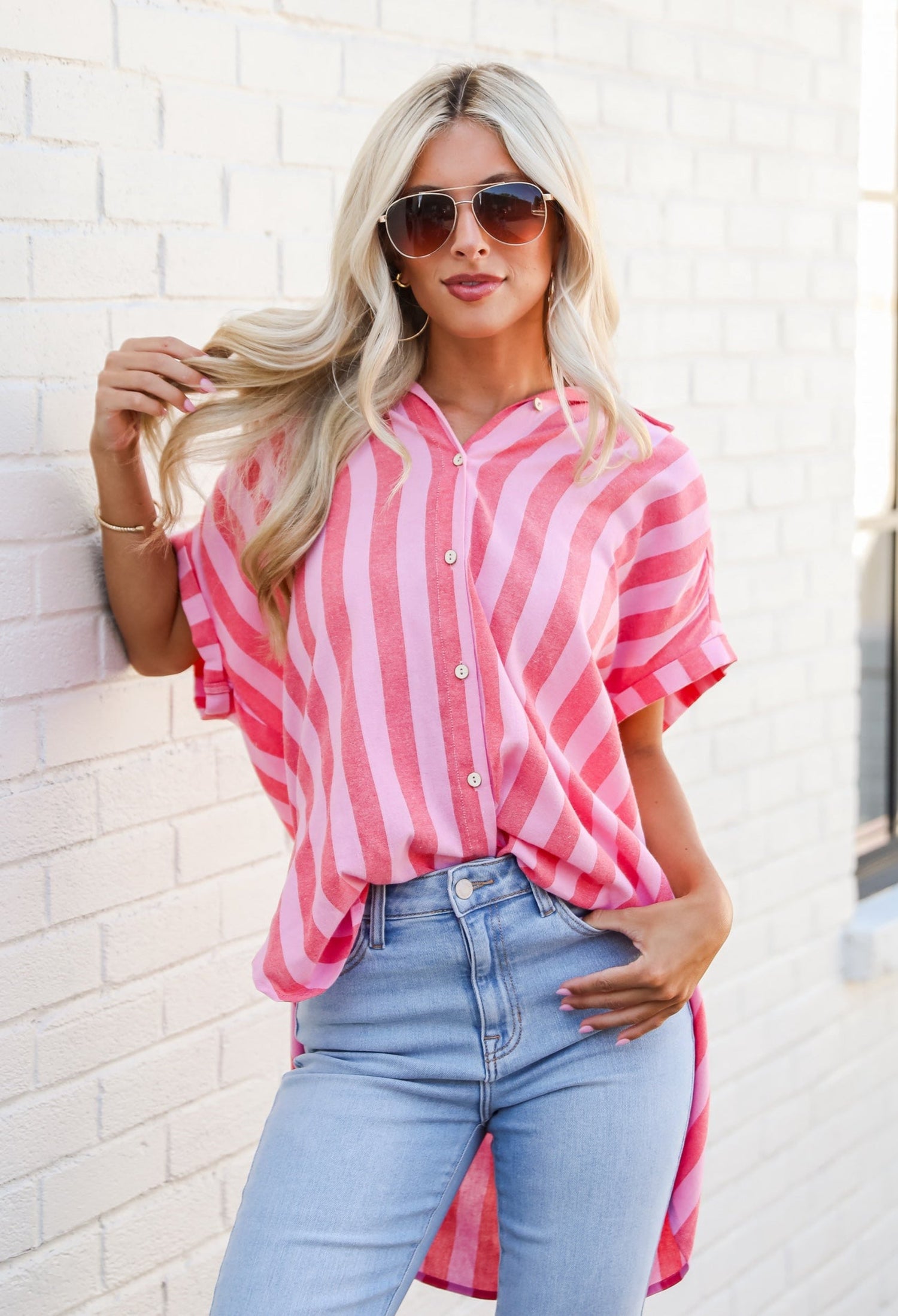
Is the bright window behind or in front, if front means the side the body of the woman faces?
behind

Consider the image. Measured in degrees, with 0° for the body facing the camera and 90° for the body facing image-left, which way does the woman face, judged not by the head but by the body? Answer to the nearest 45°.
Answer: approximately 0°
